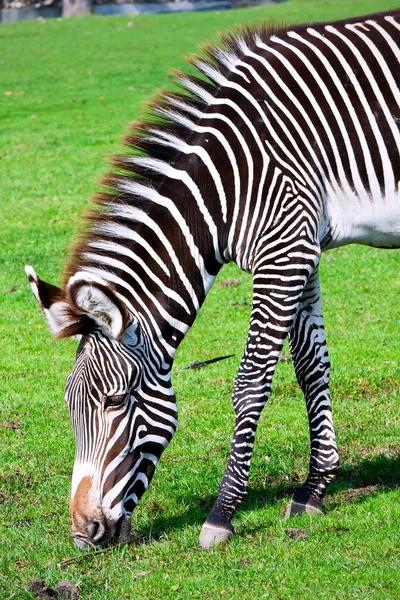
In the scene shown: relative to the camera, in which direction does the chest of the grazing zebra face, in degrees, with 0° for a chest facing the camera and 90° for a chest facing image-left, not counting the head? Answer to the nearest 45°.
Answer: approximately 90°
